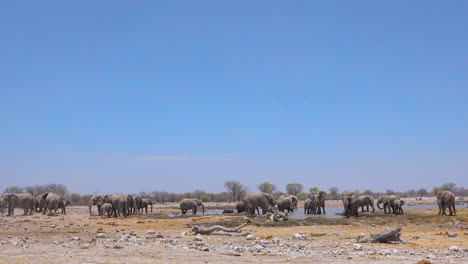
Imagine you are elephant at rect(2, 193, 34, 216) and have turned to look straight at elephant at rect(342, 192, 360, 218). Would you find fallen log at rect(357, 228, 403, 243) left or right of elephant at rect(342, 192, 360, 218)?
right

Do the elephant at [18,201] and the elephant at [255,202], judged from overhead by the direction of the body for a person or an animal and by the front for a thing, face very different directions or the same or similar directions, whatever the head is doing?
very different directions

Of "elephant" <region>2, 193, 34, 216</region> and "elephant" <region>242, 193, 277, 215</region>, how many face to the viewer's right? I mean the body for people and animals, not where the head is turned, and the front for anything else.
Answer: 1
